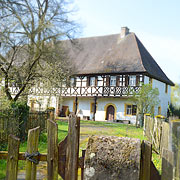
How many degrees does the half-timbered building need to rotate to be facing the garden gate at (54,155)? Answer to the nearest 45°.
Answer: approximately 45° to its left

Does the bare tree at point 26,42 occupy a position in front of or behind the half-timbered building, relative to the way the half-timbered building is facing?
in front

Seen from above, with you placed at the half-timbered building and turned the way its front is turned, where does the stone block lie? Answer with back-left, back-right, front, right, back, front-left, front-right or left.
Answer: front-left

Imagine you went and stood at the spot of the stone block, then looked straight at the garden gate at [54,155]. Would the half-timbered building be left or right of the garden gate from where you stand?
right

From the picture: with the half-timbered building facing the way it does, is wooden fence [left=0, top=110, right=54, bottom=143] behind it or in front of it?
in front

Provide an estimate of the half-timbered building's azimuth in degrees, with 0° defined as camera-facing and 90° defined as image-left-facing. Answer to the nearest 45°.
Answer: approximately 45°
